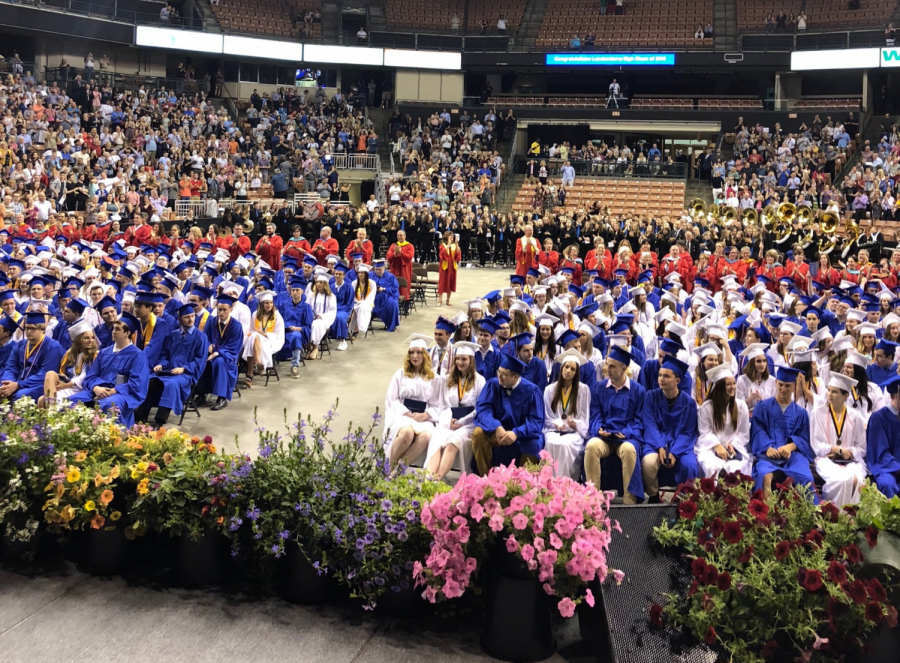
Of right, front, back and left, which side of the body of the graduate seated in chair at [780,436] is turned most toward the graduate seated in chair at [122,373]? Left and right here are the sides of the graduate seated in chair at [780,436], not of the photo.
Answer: right

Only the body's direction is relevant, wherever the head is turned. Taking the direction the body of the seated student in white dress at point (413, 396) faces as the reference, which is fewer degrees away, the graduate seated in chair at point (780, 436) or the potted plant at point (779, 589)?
the potted plant

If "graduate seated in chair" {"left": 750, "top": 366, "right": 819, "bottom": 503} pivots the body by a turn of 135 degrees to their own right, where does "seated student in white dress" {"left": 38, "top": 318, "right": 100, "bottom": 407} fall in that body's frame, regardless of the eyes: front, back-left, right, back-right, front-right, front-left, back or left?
front-left

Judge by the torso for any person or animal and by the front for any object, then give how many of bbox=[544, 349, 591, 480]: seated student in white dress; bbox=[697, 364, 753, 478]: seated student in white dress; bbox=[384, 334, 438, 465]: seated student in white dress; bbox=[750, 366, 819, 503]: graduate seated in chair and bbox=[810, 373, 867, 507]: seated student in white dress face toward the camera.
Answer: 5

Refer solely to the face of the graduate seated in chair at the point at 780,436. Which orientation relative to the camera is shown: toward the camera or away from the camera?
toward the camera

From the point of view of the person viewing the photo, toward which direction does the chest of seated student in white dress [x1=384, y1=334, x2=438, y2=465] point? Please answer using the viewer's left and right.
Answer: facing the viewer

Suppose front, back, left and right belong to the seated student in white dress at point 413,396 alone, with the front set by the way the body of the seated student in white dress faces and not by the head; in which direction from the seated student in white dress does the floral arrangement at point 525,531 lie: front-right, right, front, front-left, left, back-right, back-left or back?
front

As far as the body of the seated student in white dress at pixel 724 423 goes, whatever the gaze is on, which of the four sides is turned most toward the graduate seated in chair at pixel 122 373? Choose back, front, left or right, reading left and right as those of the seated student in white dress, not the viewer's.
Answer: right

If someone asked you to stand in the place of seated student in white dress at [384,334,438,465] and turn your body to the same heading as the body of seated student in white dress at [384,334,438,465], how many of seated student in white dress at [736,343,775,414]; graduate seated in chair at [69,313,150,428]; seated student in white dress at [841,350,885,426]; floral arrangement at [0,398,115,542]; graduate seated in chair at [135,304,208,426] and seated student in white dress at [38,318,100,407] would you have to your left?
2

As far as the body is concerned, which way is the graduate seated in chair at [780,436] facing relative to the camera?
toward the camera

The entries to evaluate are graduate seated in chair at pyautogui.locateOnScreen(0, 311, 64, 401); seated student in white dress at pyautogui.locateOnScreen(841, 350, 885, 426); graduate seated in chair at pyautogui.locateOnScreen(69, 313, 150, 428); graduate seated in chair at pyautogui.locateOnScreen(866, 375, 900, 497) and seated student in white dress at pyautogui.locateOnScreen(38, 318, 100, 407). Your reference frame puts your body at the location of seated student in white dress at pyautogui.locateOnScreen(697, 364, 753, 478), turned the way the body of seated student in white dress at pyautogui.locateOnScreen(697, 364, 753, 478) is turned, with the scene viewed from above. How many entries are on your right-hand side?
3

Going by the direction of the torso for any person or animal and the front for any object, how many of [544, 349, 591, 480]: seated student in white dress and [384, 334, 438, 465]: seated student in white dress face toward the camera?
2

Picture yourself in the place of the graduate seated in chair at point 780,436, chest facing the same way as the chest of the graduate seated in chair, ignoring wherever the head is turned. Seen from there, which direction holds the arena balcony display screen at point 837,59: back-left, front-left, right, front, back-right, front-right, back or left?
back

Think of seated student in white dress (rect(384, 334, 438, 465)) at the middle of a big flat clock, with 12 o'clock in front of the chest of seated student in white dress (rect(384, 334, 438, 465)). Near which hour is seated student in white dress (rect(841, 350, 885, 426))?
seated student in white dress (rect(841, 350, 885, 426)) is roughly at 9 o'clock from seated student in white dress (rect(384, 334, 438, 465)).

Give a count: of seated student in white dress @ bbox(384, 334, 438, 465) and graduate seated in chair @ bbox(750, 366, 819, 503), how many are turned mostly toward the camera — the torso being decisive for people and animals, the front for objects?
2

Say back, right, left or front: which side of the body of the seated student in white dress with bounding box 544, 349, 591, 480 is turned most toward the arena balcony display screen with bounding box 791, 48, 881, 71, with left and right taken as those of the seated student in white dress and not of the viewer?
back
